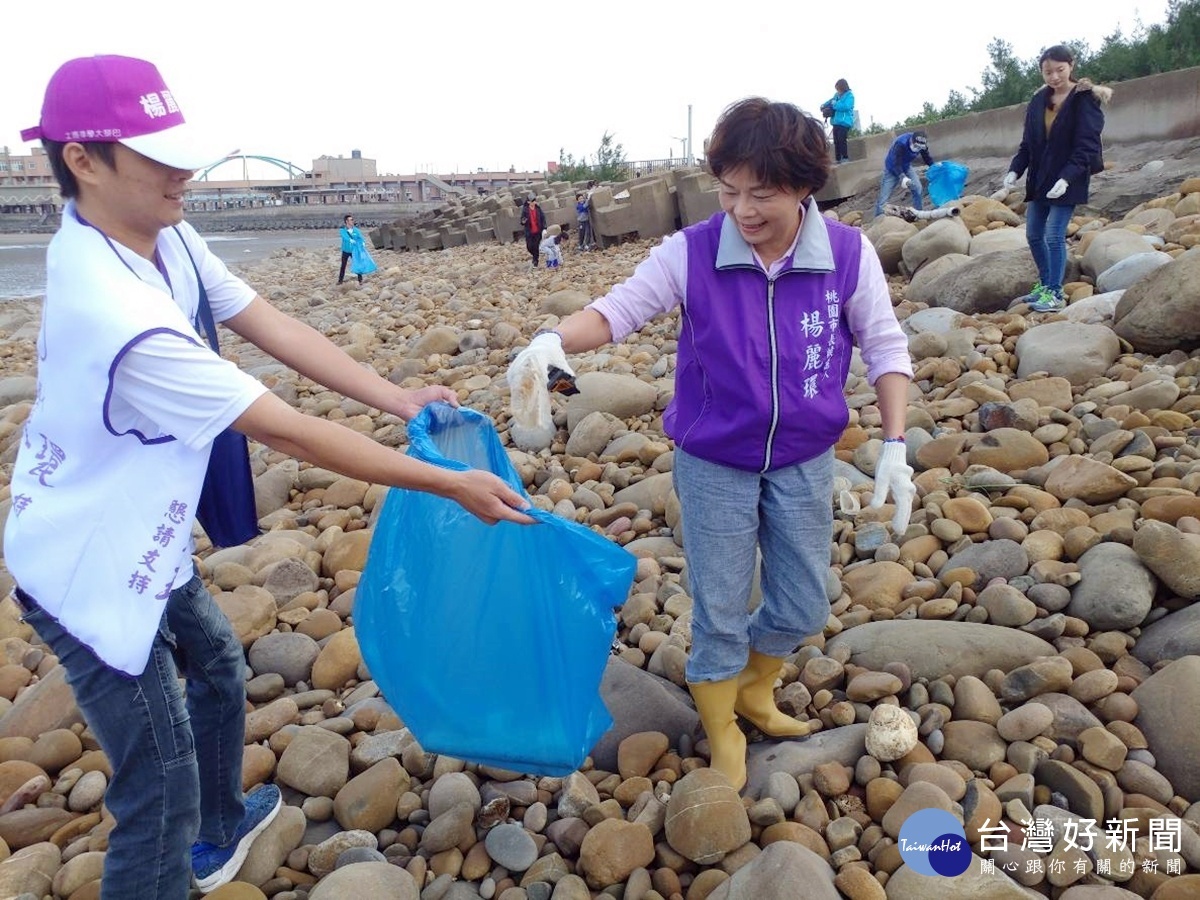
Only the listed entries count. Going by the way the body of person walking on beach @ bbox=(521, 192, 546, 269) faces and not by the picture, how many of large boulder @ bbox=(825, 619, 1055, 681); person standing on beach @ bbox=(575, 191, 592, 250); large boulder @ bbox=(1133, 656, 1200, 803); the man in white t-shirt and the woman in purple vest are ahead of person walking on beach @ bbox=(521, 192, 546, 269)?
4

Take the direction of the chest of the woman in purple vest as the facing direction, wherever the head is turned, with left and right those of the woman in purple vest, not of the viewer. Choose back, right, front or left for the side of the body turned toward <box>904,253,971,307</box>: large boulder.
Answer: back

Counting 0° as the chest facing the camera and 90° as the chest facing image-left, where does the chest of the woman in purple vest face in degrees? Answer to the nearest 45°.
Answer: approximately 0°

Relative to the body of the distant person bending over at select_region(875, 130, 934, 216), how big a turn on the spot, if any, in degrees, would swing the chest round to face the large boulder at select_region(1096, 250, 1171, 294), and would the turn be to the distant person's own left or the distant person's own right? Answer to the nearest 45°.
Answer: approximately 45° to the distant person's own right

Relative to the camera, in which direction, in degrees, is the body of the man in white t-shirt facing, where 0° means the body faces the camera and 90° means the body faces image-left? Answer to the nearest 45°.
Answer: approximately 270°

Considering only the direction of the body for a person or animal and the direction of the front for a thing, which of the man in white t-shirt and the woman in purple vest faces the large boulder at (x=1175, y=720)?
the man in white t-shirt

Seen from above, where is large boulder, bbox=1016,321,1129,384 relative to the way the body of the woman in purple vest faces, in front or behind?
behind

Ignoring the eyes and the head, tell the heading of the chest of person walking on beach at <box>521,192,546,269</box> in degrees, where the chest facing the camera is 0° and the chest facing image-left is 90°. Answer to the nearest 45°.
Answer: approximately 0°

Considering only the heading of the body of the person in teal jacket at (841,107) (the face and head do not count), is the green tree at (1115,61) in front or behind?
behind

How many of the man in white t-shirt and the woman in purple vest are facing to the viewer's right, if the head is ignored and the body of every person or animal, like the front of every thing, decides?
1

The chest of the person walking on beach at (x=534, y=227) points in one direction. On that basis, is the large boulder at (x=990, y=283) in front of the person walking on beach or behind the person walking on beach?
in front

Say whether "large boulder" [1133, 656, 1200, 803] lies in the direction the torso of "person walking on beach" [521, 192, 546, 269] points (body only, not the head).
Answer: yes

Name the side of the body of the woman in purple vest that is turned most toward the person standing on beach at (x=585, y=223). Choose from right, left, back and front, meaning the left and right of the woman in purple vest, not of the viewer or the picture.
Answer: back
